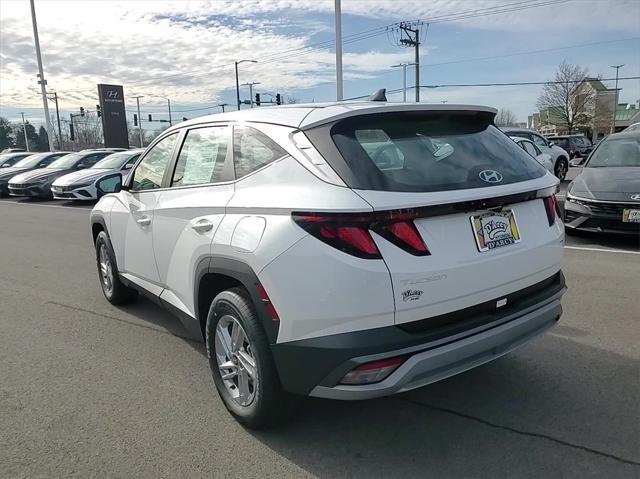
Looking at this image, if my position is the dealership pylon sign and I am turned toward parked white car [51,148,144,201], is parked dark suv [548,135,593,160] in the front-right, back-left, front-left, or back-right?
front-left

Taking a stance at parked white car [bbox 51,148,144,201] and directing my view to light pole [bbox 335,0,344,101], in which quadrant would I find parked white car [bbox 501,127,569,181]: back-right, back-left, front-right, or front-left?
front-right

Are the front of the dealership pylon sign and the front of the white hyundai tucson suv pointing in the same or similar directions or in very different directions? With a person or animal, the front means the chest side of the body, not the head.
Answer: very different directions

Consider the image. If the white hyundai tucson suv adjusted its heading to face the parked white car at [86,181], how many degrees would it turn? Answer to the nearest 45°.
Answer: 0° — it already faces it

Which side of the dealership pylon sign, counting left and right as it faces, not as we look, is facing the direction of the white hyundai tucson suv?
front

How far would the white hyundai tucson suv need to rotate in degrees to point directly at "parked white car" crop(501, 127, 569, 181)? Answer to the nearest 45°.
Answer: approximately 90° to its right

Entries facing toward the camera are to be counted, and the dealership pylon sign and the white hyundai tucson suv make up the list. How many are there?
1

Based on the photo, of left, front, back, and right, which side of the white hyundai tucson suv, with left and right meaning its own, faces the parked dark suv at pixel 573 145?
right

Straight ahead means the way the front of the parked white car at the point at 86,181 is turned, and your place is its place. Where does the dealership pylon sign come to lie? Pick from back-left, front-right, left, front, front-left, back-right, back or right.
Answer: back-right

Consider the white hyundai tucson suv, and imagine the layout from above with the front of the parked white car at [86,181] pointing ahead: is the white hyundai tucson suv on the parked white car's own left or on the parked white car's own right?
on the parked white car's own left

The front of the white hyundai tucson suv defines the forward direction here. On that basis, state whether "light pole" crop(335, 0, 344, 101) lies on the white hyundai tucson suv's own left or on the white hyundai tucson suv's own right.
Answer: on the white hyundai tucson suv's own right

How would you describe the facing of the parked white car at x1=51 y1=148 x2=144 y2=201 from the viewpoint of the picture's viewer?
facing the viewer and to the left of the viewer

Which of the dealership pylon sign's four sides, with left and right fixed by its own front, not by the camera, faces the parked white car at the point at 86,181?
front

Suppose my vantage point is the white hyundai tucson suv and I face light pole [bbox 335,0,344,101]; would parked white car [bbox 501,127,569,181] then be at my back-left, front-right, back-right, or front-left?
front-right

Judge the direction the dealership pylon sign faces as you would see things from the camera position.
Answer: facing the viewer
